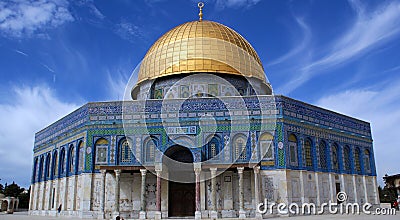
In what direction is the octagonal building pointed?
toward the camera

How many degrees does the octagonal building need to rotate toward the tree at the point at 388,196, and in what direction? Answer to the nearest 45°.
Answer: approximately 135° to its left

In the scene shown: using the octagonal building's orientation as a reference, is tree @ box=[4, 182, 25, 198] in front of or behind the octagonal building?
behind
